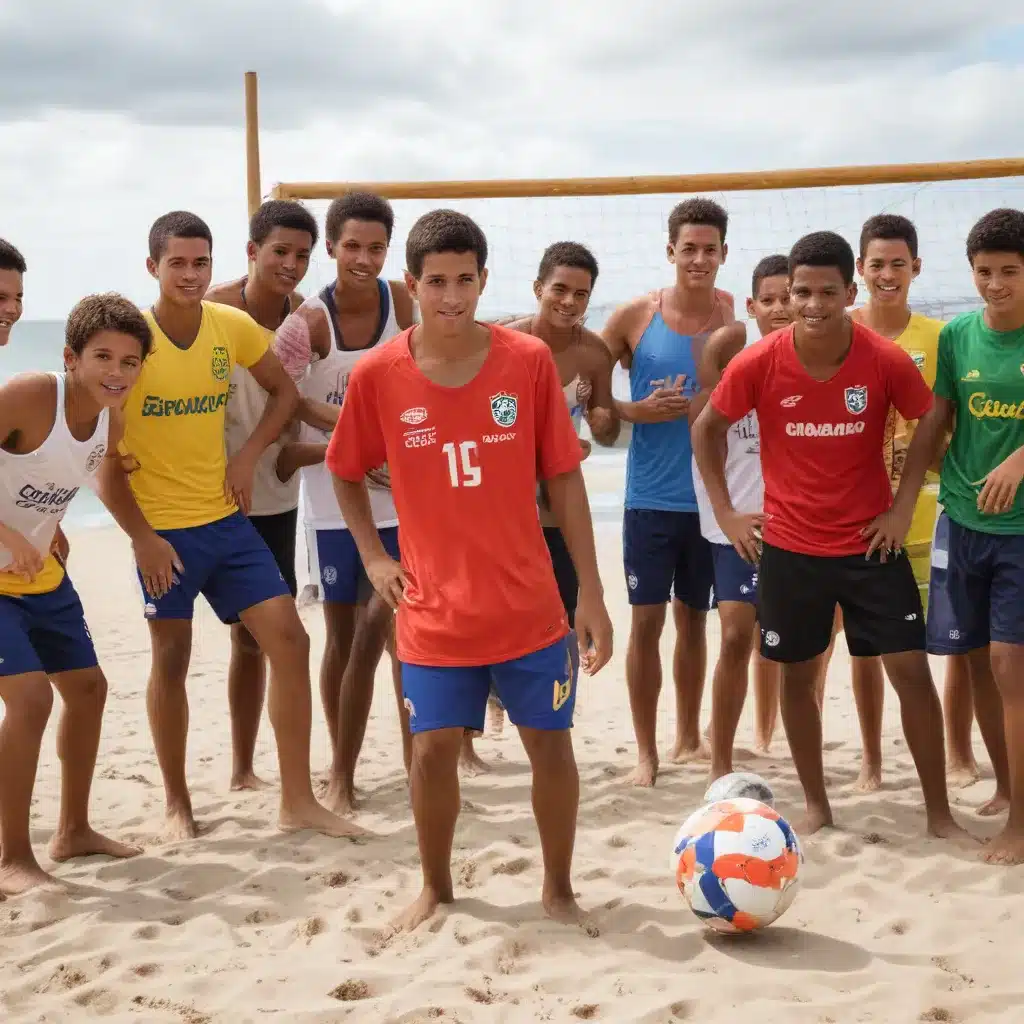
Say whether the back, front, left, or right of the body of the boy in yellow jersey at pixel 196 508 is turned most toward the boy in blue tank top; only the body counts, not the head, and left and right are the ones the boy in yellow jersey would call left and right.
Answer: left

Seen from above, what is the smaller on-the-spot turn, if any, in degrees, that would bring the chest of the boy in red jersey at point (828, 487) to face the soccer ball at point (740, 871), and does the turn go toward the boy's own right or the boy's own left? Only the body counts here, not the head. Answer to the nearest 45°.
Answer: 0° — they already face it

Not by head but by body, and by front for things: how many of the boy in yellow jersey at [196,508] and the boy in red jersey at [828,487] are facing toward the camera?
2

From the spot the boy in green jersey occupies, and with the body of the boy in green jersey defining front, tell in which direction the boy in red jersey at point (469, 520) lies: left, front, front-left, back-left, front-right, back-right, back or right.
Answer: front-right

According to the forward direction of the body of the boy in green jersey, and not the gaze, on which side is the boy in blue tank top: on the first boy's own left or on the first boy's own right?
on the first boy's own right

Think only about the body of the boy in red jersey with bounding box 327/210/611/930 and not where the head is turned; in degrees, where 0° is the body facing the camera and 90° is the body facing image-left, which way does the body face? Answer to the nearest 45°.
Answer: approximately 0°
